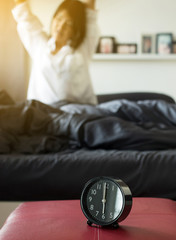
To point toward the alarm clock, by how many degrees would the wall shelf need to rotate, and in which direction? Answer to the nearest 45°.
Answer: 0° — it already faces it

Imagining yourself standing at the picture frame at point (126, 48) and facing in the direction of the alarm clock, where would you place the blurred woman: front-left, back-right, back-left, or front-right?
front-right

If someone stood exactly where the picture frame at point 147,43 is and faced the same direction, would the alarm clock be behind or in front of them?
in front

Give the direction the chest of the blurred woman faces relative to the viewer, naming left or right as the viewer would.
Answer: facing the viewer and to the left of the viewer

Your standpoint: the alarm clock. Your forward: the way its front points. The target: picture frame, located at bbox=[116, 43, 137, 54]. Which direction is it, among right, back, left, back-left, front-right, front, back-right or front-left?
back-right

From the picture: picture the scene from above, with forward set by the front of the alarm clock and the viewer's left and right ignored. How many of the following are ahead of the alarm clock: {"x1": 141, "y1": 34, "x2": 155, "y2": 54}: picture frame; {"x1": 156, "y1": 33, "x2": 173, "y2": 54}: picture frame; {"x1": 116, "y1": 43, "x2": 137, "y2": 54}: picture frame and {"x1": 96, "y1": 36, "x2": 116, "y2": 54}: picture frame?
0

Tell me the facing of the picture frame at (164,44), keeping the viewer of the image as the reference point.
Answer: facing the viewer

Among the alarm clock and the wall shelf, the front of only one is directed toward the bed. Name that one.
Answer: the wall shelf

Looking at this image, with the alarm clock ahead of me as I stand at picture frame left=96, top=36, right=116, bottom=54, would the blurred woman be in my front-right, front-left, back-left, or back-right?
front-right

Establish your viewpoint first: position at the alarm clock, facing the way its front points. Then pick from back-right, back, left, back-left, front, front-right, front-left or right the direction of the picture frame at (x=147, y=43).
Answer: back-right

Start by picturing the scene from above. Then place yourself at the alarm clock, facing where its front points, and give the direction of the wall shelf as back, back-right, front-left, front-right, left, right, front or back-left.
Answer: back-right

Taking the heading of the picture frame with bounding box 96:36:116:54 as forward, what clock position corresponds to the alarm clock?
The alarm clock is roughly at 12 o'clock from the picture frame.

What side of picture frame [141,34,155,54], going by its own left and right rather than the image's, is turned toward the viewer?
front

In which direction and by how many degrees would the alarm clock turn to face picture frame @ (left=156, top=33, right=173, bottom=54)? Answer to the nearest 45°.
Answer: approximately 135° to its right

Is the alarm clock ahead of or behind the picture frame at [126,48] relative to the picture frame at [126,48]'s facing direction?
ahead

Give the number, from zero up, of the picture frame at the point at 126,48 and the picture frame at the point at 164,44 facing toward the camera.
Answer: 2

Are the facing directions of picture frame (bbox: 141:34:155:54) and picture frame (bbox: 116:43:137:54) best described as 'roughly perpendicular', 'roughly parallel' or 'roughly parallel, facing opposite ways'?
roughly parallel
